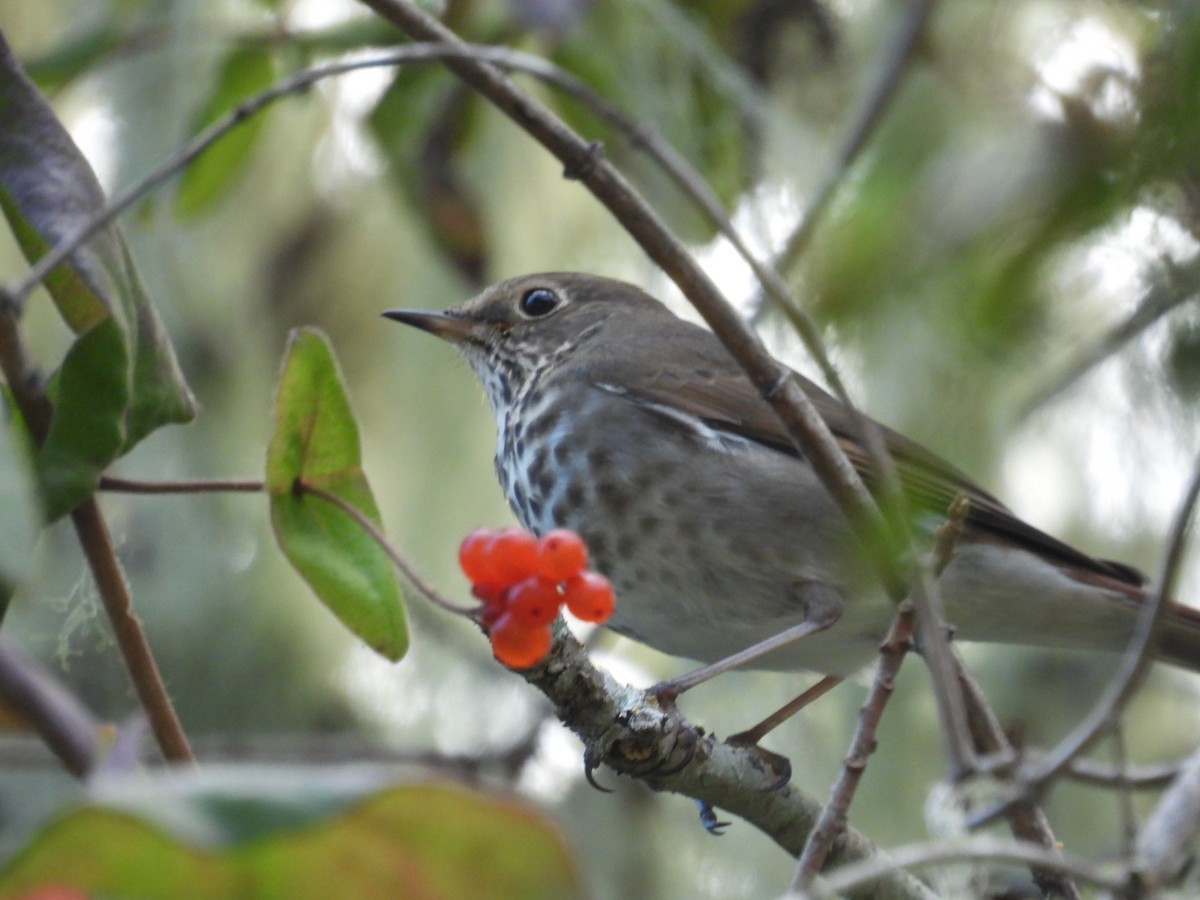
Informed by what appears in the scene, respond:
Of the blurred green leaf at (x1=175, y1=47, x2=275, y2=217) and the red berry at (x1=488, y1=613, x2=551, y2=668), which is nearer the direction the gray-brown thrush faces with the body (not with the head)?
the red berry

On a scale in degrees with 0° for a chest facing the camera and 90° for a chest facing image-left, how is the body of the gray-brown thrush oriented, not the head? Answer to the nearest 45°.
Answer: approximately 90°

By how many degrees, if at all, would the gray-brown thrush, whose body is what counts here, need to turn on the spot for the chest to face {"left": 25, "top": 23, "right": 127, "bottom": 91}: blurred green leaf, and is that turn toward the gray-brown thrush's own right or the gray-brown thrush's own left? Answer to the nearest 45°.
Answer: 0° — it already faces it

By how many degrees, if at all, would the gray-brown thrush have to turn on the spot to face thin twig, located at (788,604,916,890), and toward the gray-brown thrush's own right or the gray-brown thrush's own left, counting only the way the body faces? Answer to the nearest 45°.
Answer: approximately 90° to the gray-brown thrush's own left

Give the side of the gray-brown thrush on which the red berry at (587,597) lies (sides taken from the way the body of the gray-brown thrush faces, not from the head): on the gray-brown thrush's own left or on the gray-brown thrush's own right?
on the gray-brown thrush's own left
